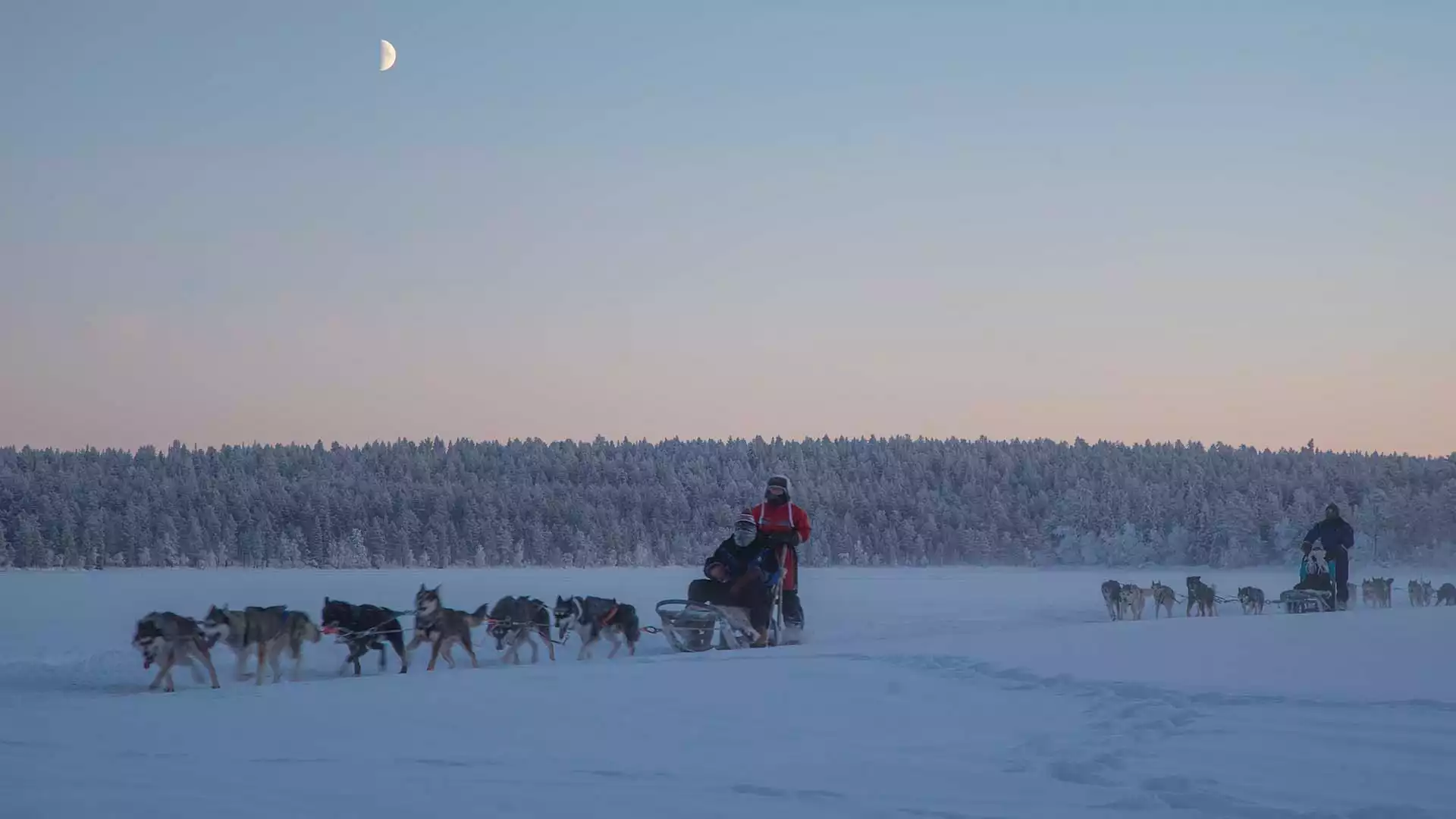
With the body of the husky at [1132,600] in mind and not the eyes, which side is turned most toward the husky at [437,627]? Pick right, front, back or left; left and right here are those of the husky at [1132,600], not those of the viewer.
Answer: front

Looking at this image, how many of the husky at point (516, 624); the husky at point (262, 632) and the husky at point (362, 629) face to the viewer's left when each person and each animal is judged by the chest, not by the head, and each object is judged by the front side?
3

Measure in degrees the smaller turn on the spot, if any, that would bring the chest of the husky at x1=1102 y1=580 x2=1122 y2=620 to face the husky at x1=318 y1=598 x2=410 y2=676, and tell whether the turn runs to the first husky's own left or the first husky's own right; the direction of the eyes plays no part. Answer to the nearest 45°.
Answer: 0° — it already faces it

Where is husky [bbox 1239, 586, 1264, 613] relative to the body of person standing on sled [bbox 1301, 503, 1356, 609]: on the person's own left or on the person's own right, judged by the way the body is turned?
on the person's own right

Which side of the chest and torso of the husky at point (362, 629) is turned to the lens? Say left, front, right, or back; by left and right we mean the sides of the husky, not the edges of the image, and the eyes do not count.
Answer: left

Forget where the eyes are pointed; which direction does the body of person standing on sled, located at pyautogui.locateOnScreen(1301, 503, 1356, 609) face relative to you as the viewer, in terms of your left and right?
facing the viewer and to the left of the viewer

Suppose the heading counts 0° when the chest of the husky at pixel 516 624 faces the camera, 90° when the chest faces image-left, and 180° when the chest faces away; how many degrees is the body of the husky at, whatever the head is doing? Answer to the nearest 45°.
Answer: approximately 90°

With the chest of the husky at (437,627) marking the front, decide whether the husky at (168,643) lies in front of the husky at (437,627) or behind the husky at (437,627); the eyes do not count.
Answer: in front

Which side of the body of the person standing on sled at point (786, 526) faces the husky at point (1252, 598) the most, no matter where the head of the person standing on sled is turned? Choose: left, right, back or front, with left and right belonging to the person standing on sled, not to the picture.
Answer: back

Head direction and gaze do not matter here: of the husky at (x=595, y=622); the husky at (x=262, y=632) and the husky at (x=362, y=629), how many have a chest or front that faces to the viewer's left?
3
